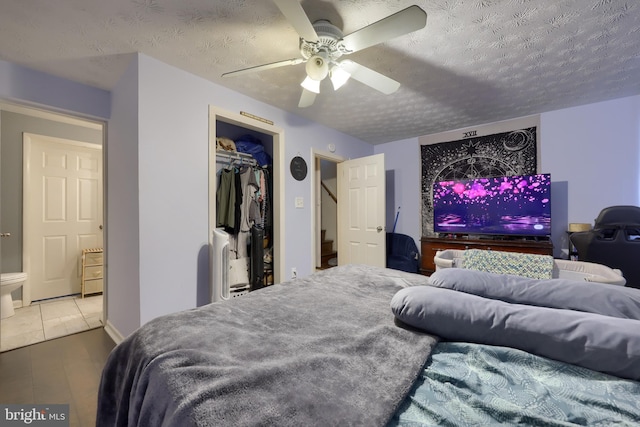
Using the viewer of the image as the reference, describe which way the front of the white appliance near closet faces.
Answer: facing the viewer and to the right of the viewer

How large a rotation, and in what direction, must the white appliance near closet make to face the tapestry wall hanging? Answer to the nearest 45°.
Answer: approximately 45° to its left

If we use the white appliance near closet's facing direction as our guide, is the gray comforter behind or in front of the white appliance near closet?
in front

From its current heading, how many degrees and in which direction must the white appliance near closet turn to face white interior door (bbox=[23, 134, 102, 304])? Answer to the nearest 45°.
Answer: approximately 180°

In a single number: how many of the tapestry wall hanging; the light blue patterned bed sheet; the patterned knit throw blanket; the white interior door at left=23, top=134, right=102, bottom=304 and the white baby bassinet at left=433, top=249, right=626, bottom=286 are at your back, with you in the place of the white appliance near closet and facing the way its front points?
1

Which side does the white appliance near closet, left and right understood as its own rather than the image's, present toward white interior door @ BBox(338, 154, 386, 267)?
left
